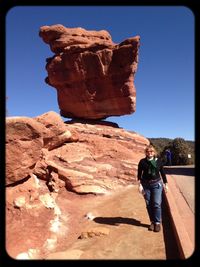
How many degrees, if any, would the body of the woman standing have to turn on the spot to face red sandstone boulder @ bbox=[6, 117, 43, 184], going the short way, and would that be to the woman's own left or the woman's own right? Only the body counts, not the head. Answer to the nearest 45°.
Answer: approximately 90° to the woman's own right

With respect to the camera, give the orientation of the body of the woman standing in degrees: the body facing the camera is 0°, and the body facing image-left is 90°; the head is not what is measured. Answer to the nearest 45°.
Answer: approximately 0°

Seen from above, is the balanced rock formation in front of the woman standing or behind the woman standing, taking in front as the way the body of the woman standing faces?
behind
